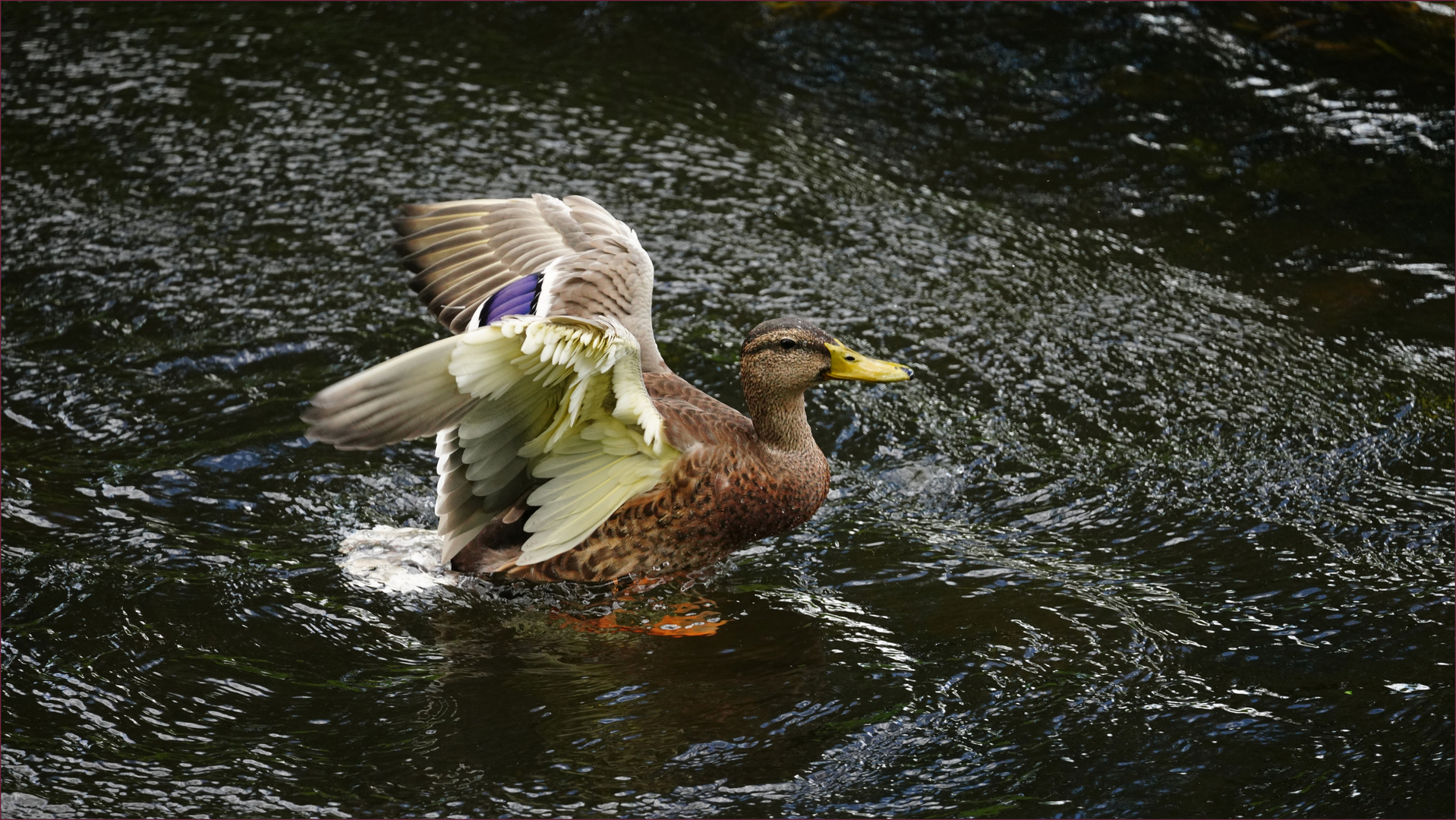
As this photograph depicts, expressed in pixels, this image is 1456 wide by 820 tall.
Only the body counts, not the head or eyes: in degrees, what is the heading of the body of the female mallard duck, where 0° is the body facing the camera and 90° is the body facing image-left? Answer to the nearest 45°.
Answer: approximately 270°
